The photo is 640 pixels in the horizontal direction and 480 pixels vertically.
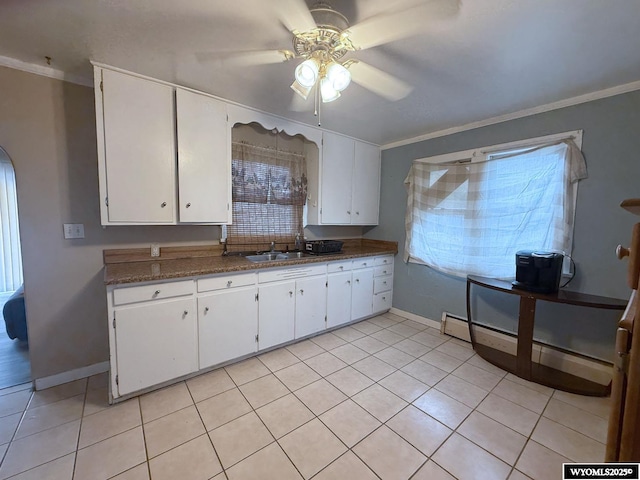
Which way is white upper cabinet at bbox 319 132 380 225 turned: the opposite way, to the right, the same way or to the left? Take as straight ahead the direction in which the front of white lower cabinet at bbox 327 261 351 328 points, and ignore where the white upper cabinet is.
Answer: the same way

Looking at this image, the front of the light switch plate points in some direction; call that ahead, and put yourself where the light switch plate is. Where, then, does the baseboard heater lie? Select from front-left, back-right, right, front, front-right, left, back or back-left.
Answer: front-left

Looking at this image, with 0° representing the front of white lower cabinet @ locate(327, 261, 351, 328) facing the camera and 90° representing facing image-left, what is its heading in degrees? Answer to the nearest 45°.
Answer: approximately 315°

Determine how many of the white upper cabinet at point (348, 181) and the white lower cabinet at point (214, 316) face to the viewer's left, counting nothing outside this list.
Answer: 0

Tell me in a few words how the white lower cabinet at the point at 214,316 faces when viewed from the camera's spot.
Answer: facing the viewer and to the right of the viewer

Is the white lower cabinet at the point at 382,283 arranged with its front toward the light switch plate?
no

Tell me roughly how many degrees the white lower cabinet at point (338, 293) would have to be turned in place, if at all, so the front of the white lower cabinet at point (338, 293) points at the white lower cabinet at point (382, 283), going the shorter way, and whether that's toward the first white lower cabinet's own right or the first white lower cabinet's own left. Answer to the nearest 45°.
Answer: approximately 90° to the first white lower cabinet's own left

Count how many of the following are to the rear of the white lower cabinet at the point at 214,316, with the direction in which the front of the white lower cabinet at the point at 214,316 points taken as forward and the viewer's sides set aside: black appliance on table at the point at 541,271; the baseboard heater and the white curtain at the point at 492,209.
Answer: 0

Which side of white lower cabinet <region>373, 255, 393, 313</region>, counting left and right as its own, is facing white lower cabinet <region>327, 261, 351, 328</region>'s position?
right

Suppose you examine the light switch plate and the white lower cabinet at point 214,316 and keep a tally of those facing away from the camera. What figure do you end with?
0

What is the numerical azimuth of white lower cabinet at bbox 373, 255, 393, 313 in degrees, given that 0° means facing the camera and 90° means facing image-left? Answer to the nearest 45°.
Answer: approximately 315°

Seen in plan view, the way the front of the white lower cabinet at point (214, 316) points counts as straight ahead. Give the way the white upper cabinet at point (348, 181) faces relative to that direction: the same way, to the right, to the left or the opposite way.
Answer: the same way

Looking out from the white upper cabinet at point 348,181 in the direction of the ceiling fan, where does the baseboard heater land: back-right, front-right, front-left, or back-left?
front-left
